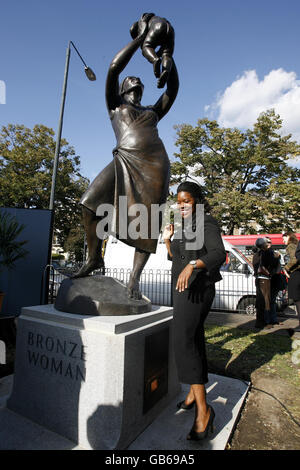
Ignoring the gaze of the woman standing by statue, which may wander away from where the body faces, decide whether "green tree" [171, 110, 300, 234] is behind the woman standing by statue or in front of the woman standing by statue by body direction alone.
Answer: behind

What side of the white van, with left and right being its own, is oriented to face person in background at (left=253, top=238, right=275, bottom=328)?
right

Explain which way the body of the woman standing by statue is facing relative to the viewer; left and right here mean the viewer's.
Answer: facing the viewer and to the left of the viewer

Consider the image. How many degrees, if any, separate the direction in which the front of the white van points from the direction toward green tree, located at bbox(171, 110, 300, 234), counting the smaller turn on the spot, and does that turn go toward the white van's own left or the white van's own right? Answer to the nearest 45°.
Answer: approximately 90° to the white van's own left

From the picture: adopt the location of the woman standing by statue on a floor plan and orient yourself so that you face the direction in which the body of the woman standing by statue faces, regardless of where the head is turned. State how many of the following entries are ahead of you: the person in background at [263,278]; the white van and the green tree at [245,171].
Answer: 0

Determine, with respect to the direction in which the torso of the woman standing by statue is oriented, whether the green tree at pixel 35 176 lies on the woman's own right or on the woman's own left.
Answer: on the woman's own right

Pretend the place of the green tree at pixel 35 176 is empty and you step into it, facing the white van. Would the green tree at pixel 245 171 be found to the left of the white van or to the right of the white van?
left

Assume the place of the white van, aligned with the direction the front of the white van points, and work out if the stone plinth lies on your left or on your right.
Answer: on your right

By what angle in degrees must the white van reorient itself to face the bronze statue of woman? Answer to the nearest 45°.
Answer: approximately 90° to its right

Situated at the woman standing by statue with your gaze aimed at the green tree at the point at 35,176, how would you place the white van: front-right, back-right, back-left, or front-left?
front-right

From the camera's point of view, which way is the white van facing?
to the viewer's right

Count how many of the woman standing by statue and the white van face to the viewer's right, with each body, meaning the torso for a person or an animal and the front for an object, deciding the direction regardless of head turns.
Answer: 1
